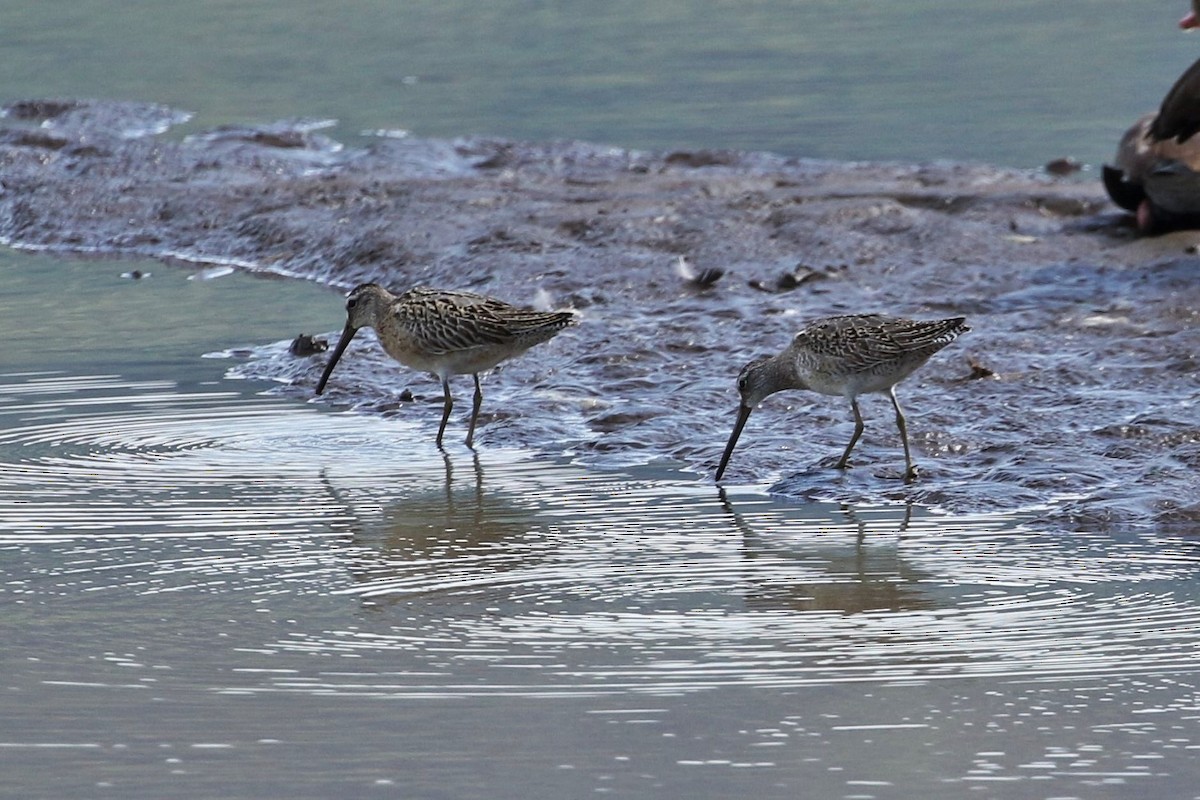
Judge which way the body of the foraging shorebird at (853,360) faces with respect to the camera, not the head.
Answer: to the viewer's left

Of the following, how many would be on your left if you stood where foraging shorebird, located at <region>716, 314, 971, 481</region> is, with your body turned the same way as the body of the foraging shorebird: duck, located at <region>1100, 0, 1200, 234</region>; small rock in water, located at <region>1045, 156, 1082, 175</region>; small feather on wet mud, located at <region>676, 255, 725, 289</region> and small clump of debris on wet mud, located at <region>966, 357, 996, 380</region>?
0

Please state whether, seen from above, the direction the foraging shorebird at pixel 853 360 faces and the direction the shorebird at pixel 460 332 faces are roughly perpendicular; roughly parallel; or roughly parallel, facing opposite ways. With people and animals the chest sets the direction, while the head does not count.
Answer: roughly parallel

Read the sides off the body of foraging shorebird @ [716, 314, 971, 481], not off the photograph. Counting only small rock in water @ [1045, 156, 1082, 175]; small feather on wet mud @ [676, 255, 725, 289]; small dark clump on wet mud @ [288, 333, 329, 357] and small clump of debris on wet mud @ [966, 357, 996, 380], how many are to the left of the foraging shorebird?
0

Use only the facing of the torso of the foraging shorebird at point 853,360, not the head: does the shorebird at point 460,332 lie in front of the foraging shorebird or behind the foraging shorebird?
in front

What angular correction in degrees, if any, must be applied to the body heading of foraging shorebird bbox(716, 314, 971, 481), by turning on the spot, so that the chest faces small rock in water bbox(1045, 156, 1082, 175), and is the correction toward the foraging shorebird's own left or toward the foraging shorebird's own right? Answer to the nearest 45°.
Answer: approximately 90° to the foraging shorebird's own right

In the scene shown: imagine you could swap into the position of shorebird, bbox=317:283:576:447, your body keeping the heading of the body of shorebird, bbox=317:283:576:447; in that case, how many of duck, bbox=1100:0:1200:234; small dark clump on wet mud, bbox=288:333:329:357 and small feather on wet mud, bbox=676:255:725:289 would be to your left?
0

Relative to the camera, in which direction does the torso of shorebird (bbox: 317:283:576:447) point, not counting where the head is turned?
to the viewer's left

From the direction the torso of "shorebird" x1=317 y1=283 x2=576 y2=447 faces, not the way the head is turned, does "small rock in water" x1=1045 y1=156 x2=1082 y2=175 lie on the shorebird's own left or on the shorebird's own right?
on the shorebird's own right

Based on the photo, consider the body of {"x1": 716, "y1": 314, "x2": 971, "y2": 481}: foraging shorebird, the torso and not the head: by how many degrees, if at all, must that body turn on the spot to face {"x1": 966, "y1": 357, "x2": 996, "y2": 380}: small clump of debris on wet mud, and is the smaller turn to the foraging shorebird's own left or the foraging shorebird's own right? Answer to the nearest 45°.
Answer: approximately 135° to the foraging shorebird's own right

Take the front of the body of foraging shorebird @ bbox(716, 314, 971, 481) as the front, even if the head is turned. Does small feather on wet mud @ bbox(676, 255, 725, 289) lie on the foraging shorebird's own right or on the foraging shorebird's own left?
on the foraging shorebird's own right

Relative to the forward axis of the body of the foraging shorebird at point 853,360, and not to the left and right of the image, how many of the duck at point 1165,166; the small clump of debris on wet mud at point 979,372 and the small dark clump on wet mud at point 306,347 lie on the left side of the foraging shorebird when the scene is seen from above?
0

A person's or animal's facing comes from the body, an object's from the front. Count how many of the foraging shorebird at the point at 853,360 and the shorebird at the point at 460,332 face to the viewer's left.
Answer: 2

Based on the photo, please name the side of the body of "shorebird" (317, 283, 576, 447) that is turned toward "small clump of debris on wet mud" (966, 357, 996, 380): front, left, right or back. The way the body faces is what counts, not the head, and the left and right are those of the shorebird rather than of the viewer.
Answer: back

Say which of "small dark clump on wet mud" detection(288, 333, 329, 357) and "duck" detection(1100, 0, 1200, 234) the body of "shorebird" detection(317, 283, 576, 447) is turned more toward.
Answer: the small dark clump on wet mud

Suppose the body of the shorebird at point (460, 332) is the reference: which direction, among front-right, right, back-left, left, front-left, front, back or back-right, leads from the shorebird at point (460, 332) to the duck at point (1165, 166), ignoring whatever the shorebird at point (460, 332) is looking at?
back-right

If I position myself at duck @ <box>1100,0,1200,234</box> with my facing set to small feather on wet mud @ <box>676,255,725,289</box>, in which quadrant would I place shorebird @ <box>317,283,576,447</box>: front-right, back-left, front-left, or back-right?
front-left

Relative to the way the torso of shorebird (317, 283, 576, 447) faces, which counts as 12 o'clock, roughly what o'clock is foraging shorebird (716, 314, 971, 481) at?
The foraging shorebird is roughly at 7 o'clock from the shorebird.
